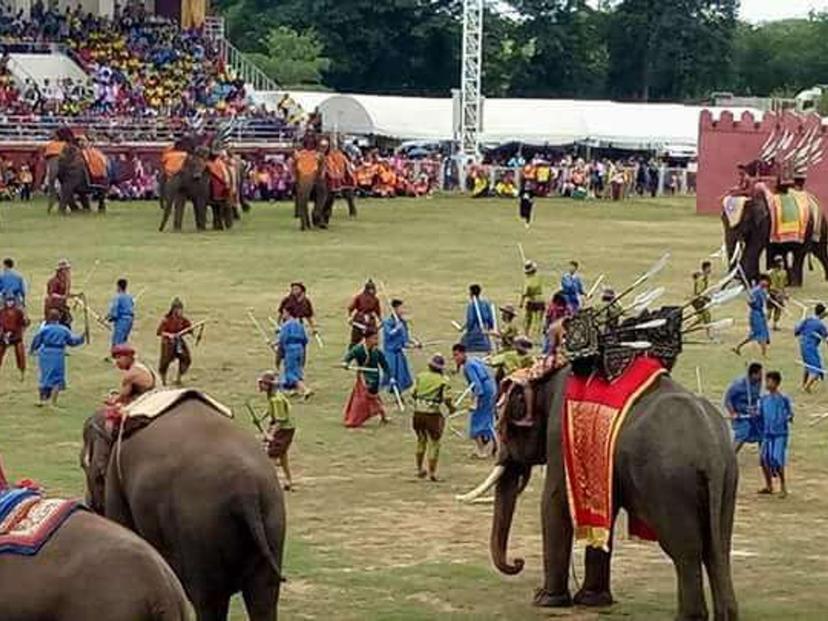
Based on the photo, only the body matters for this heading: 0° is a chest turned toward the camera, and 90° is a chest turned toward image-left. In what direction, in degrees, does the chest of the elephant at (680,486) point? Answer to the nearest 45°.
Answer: approximately 135°

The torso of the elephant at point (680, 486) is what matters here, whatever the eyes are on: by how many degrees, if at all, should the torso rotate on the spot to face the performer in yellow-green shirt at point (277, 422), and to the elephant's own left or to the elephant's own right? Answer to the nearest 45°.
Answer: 0° — it already faces them

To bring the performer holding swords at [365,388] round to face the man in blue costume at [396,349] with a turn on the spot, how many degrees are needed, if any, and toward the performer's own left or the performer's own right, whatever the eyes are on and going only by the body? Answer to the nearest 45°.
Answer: approximately 135° to the performer's own left

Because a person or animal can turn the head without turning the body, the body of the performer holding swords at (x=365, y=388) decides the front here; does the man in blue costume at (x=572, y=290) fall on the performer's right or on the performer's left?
on the performer's left

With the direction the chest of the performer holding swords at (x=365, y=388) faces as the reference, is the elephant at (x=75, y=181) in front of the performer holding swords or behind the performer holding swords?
behind

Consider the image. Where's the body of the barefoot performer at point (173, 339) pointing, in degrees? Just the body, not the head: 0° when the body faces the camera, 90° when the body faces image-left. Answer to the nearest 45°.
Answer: approximately 0°

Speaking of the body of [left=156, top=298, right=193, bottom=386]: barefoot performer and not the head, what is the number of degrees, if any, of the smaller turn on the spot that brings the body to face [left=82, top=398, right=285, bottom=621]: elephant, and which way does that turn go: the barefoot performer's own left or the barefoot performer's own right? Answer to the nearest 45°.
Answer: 0° — they already face it
